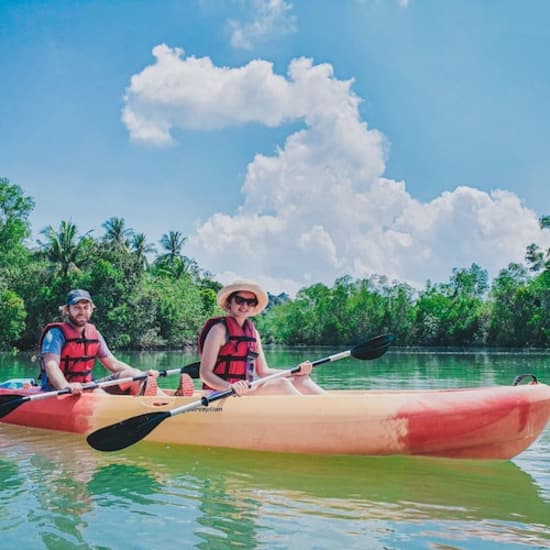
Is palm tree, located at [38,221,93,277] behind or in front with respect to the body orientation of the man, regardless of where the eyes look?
behind

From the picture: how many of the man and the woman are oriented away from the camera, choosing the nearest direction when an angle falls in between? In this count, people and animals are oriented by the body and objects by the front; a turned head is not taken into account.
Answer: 0
